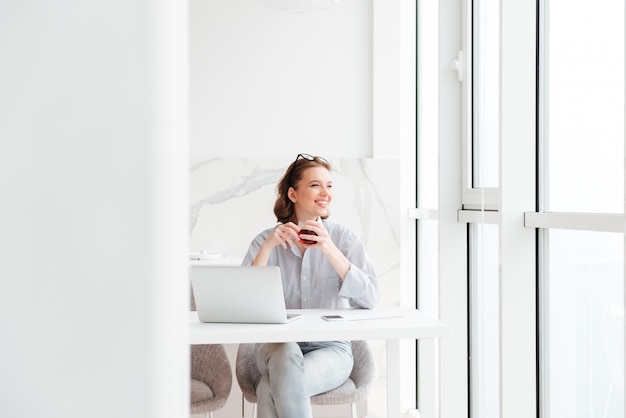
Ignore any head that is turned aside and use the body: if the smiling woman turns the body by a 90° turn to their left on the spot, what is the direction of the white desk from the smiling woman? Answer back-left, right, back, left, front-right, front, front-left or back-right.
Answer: right

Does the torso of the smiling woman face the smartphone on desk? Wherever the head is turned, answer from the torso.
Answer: yes

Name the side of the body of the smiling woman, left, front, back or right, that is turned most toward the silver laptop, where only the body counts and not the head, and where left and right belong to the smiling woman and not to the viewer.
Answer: front

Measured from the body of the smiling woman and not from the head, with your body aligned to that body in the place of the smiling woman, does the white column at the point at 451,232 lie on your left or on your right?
on your left

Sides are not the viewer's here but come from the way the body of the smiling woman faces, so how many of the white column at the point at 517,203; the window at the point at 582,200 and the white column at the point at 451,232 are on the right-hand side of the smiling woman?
0

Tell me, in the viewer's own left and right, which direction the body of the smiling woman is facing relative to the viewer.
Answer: facing the viewer

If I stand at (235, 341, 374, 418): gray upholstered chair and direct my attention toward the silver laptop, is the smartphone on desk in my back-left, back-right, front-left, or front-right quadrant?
front-left

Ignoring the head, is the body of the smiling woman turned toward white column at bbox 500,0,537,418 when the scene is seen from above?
no

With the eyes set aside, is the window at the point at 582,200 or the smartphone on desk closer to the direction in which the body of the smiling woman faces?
the smartphone on desk

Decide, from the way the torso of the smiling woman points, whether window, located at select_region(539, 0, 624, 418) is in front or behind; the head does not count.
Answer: in front

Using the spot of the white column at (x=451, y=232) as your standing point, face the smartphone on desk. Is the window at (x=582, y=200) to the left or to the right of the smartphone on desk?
left

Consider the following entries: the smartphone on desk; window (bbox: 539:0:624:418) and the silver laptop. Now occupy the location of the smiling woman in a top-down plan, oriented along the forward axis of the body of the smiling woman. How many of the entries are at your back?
0

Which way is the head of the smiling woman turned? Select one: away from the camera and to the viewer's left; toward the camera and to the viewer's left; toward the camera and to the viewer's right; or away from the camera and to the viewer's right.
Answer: toward the camera and to the viewer's right
